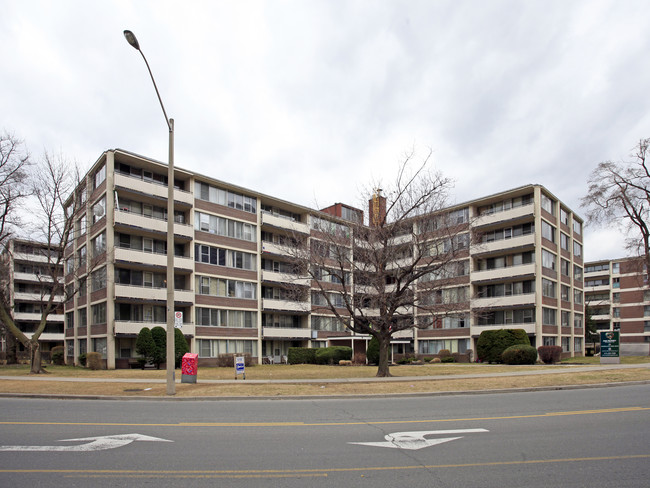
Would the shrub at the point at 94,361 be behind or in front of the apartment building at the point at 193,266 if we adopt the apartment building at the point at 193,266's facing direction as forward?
in front

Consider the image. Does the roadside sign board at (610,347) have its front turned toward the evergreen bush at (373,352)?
no

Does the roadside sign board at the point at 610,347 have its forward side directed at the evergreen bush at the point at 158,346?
no

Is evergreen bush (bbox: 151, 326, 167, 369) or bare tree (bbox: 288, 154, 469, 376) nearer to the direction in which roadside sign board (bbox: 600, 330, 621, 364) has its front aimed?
the bare tree

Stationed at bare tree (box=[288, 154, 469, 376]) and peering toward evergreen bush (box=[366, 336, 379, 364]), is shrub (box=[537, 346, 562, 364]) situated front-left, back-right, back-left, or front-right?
front-right

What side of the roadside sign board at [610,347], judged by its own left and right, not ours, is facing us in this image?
front

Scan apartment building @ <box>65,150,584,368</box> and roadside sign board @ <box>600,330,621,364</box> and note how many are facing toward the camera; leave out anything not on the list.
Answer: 2

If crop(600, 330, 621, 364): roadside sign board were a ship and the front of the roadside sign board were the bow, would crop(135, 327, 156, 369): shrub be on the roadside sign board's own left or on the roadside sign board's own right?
on the roadside sign board's own right
